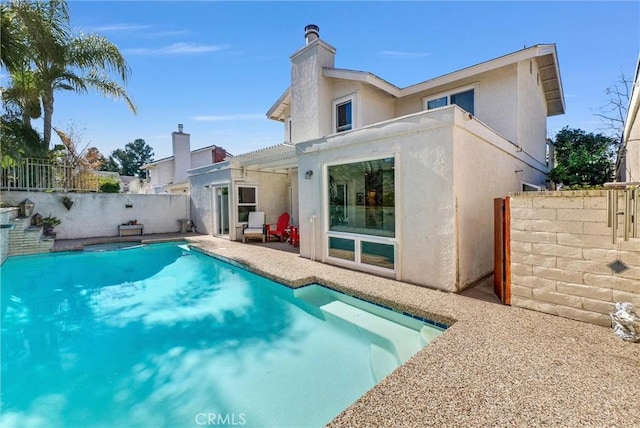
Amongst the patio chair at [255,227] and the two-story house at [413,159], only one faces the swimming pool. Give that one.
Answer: the patio chair

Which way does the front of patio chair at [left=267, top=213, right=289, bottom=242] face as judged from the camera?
facing the viewer and to the left of the viewer

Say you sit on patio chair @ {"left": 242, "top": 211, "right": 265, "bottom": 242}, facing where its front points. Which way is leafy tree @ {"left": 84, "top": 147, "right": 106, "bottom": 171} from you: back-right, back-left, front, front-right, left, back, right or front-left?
back-right

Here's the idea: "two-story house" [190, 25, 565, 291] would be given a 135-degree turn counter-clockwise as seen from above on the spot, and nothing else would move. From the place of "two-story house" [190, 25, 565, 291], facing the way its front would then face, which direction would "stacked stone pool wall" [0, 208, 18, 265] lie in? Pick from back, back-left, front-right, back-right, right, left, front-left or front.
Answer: front

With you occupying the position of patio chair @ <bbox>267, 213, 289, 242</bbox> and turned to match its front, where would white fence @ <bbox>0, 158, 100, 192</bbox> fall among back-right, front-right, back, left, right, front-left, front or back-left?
front-right

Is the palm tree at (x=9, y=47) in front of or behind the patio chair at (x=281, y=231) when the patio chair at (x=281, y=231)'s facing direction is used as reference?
in front

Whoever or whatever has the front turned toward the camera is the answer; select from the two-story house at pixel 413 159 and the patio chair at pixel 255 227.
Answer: the patio chair

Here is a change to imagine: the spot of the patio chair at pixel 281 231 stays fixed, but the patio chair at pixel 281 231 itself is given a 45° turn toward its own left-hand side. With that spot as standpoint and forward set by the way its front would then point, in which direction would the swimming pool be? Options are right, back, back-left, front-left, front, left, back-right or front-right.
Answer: front

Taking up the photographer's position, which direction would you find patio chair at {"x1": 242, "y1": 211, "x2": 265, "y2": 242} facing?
facing the viewer

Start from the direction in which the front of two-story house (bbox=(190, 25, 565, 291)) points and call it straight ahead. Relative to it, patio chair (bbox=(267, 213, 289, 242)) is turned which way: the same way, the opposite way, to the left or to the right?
the opposite way

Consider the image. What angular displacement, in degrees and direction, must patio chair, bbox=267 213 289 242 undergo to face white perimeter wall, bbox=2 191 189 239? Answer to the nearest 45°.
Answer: approximately 45° to its right
